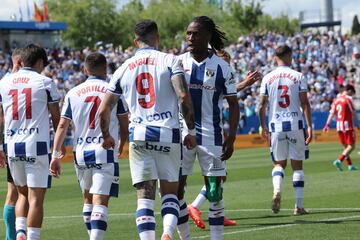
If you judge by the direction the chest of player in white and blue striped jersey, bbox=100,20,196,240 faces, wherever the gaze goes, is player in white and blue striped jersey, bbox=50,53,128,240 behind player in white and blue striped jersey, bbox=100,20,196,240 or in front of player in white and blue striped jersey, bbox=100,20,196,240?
in front

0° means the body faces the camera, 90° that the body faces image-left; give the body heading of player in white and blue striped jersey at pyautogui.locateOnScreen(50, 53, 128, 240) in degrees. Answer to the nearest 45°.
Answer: approximately 180°

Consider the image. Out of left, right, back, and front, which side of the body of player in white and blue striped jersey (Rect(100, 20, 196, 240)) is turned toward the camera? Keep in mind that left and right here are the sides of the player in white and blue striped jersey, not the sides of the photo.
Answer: back

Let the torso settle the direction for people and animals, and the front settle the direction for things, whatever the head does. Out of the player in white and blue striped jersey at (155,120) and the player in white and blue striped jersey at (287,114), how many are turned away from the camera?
2

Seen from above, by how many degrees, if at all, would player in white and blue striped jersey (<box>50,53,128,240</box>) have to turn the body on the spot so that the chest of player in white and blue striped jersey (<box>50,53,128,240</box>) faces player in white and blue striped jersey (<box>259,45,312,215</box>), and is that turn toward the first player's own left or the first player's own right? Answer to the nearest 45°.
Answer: approximately 45° to the first player's own right

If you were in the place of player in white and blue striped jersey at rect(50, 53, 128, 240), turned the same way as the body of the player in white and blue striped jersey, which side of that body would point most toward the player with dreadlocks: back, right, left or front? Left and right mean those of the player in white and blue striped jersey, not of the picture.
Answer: right

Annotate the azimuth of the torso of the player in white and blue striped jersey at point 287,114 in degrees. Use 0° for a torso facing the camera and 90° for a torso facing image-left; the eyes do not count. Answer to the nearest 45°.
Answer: approximately 180°
